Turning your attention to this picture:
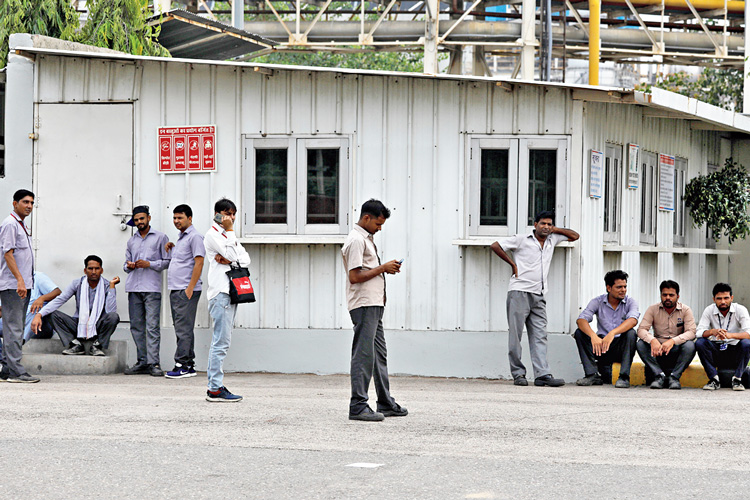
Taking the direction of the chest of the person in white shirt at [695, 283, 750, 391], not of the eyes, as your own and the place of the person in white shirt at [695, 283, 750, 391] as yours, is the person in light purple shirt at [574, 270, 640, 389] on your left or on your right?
on your right

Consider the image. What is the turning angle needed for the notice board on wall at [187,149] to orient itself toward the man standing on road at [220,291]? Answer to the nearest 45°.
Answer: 0° — it already faces them

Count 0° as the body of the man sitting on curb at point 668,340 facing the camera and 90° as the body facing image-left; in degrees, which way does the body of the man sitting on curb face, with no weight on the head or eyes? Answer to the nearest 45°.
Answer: approximately 0°

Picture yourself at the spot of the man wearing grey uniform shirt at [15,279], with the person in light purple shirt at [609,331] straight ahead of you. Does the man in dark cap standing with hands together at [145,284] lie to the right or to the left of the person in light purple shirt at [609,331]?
left

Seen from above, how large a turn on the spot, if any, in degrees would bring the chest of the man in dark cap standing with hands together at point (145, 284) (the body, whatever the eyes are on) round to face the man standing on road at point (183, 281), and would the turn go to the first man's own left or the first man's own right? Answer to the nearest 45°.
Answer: approximately 90° to the first man's own left

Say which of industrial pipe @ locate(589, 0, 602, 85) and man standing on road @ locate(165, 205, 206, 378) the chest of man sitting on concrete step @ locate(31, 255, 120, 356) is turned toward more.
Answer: the man standing on road

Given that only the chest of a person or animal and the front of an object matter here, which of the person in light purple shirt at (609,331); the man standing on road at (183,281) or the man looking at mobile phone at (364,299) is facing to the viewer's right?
the man looking at mobile phone

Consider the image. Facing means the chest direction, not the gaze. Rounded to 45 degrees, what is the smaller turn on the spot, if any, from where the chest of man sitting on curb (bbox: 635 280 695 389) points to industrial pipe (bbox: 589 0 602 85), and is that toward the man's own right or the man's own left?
approximately 180°

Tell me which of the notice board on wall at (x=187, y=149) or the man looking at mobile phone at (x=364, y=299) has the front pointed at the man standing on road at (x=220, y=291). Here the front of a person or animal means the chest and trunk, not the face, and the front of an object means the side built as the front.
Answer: the notice board on wall

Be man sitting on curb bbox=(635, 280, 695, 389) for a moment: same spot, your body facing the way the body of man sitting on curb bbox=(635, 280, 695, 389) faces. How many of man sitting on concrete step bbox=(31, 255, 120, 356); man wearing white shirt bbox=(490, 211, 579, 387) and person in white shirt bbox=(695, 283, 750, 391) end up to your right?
2

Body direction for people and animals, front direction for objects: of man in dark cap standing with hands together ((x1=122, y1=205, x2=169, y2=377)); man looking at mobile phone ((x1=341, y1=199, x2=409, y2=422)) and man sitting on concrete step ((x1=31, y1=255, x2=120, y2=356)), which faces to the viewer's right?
man looking at mobile phone ((x1=341, y1=199, x2=409, y2=422))
